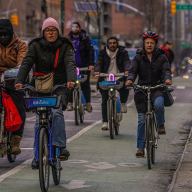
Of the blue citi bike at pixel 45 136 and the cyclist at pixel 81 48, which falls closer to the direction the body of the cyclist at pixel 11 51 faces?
the blue citi bike

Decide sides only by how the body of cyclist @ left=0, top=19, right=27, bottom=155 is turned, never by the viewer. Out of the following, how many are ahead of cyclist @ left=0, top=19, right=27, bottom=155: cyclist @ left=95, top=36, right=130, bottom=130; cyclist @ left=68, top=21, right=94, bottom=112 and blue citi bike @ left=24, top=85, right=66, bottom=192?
1

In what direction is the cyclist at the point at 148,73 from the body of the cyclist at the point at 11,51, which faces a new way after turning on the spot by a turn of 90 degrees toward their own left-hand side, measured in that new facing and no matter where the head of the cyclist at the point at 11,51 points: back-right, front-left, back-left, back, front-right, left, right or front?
front

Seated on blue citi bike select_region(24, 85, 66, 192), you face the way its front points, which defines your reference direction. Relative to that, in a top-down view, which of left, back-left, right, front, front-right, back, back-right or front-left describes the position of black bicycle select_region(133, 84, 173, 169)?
back-left

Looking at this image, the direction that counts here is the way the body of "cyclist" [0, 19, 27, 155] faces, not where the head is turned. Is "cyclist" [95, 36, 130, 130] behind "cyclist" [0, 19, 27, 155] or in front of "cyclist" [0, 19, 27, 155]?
behind

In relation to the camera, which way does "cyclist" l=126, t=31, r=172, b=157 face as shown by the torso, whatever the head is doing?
toward the camera

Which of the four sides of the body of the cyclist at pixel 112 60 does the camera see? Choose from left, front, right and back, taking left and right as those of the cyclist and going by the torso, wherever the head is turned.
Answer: front

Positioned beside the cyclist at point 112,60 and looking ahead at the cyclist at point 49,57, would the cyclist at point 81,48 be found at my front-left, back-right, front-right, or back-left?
back-right

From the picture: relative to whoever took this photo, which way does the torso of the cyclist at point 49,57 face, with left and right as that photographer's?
facing the viewer
